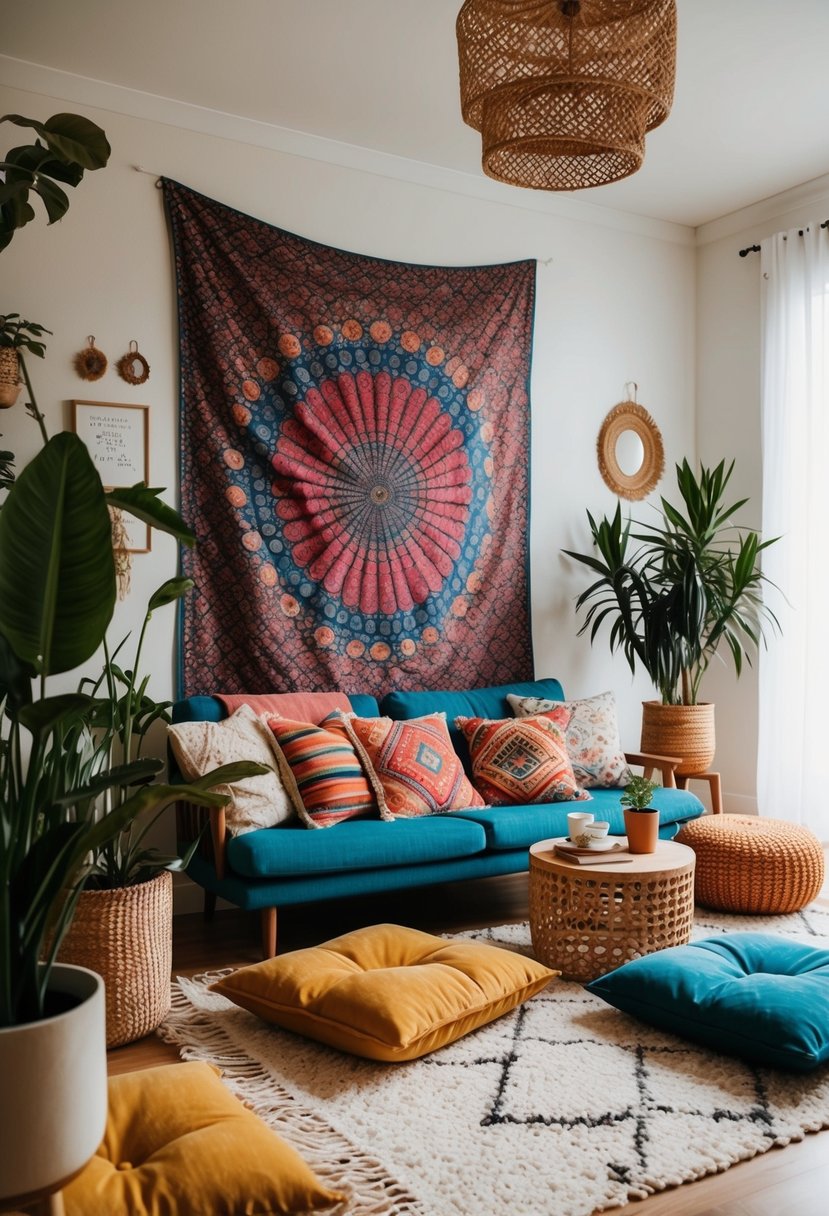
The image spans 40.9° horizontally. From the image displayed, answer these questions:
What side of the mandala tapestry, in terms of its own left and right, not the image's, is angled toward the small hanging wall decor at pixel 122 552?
right

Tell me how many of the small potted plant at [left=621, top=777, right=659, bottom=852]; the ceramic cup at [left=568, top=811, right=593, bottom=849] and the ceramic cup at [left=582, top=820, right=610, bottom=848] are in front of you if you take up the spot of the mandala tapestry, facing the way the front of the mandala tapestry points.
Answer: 3

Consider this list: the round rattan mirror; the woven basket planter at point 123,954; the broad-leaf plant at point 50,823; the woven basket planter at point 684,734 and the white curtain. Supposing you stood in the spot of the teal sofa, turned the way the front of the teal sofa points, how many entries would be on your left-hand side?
3

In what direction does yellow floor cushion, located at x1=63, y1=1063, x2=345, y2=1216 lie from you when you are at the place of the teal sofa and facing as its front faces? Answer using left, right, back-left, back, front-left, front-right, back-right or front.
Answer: front-right

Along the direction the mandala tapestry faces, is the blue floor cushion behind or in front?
in front

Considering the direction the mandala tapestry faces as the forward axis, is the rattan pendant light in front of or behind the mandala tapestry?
in front

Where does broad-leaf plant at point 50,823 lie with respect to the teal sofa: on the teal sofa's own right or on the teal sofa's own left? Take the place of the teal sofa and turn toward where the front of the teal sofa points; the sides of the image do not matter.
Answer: on the teal sofa's own right

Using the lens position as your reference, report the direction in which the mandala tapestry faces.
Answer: facing the viewer and to the right of the viewer

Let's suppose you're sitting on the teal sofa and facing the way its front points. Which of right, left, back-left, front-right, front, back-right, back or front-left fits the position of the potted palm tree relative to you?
left

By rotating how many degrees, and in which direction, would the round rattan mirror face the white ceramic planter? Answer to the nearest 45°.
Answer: approximately 45° to its right

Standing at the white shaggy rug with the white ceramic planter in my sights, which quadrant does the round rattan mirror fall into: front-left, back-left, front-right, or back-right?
back-right

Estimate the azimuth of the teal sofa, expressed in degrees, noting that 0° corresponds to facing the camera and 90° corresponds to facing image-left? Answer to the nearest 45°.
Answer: approximately 315°

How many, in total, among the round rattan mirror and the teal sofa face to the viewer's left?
0
